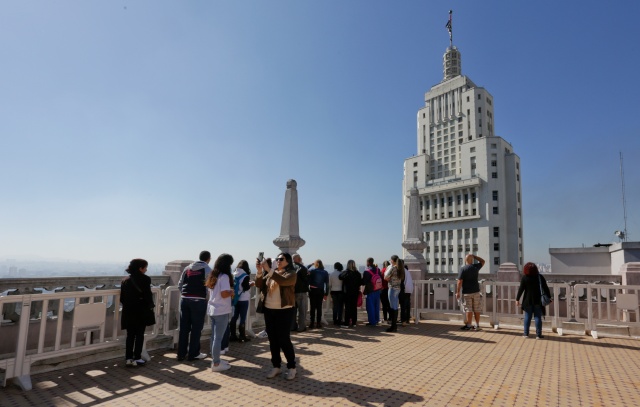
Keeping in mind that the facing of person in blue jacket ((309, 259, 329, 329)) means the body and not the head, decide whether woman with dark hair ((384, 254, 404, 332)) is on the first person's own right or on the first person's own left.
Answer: on the first person's own right

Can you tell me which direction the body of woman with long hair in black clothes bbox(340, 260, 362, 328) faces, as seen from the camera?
away from the camera

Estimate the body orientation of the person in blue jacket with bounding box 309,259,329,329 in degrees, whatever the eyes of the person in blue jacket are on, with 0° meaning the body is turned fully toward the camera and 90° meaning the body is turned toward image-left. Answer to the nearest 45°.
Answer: approximately 180°

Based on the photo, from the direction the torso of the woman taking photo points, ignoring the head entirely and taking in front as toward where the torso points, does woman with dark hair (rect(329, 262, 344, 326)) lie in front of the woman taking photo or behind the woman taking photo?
behind

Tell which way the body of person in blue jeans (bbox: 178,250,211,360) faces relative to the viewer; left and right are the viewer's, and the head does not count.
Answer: facing away from the viewer and to the right of the viewer

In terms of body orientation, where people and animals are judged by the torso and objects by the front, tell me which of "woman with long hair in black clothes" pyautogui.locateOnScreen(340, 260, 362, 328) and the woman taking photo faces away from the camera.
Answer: the woman with long hair in black clothes

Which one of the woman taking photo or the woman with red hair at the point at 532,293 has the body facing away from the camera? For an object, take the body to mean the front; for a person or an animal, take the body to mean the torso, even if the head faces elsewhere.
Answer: the woman with red hair

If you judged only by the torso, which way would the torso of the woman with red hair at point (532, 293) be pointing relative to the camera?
away from the camera

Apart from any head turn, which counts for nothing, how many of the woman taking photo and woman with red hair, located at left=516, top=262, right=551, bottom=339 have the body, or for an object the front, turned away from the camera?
1

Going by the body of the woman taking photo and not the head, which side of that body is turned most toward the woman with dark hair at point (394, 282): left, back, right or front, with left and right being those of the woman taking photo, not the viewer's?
back

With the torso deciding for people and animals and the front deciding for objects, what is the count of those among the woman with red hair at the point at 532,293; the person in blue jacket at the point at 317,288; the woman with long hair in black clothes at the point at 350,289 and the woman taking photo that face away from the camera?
3
